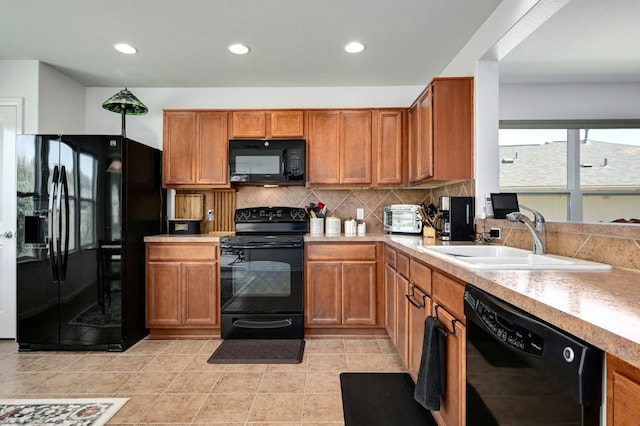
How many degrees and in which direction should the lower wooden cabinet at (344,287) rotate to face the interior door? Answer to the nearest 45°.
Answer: approximately 90° to its right

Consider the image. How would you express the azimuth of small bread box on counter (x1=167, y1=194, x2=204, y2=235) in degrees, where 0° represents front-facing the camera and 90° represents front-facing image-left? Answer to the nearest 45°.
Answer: approximately 0°

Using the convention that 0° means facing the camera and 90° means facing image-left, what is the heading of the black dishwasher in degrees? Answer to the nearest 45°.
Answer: approximately 45°

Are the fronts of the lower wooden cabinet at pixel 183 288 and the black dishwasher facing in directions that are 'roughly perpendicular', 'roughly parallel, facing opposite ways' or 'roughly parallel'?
roughly perpendicular

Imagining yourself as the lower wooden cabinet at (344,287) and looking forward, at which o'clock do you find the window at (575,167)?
The window is roughly at 9 o'clock from the lower wooden cabinet.

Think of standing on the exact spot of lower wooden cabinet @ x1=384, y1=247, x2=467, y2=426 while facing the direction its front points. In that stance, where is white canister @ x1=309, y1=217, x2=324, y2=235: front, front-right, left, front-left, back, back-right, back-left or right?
front-right

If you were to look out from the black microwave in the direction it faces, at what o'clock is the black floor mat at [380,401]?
The black floor mat is roughly at 11 o'clock from the black microwave.

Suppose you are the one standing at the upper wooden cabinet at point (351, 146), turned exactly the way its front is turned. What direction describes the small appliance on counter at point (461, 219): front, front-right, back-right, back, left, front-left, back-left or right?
front-left

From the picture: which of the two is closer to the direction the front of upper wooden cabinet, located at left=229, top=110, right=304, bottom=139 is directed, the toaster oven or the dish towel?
the dish towel

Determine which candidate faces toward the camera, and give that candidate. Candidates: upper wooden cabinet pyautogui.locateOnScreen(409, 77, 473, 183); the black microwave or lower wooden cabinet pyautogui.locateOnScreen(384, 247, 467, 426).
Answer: the black microwave

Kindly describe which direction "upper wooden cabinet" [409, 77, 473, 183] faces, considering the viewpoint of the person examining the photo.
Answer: facing to the left of the viewer
